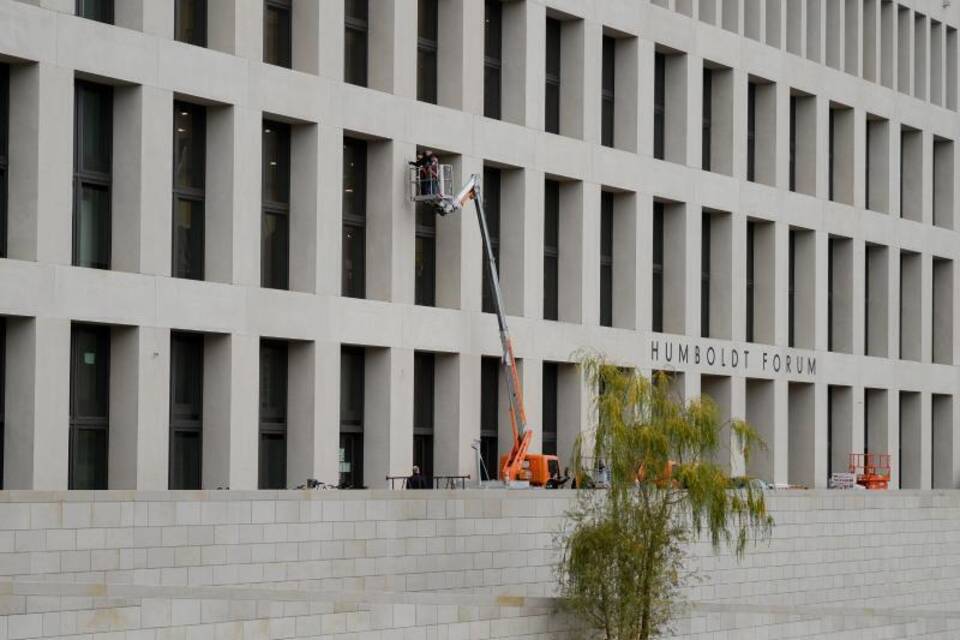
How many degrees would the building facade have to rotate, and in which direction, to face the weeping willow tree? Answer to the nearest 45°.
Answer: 0° — it already faces it

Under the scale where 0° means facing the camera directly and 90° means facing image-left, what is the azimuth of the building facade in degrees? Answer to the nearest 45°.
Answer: approximately 315°
